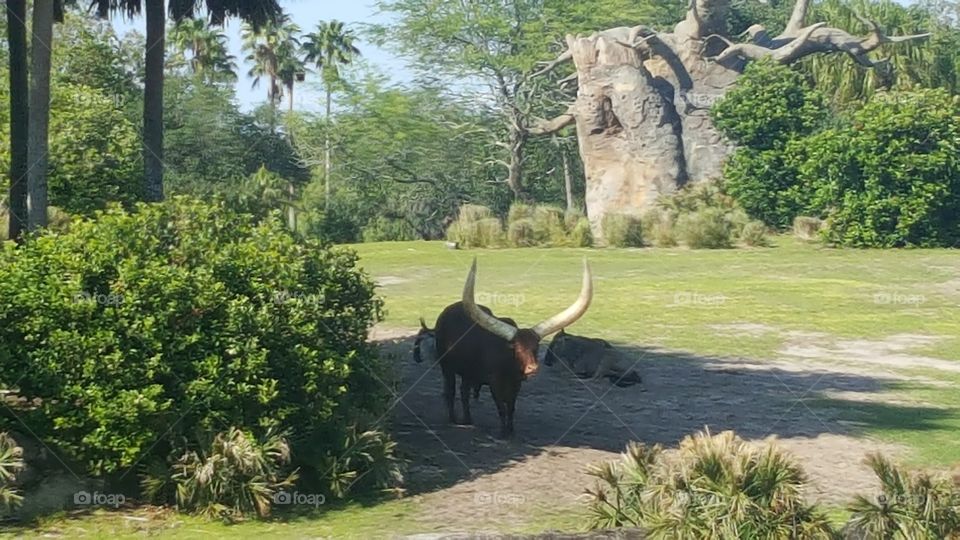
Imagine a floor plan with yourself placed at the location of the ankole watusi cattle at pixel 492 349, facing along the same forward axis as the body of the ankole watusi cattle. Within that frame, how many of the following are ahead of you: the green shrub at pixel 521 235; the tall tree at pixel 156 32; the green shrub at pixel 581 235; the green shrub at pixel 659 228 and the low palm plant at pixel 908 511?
1

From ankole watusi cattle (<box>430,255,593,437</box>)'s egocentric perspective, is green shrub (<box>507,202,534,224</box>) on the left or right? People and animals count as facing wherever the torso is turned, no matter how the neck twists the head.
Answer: on its left

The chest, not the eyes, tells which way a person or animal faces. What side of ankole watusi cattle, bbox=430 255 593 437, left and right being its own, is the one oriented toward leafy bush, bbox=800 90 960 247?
left

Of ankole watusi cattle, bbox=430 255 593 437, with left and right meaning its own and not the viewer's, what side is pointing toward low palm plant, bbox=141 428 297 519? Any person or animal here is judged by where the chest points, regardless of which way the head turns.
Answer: right

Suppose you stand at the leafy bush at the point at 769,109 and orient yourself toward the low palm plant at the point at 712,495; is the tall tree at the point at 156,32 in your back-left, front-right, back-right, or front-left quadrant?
front-right

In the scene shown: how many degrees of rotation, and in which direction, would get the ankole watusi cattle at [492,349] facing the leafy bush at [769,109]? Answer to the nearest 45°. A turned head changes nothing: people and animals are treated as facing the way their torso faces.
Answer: approximately 135° to its left

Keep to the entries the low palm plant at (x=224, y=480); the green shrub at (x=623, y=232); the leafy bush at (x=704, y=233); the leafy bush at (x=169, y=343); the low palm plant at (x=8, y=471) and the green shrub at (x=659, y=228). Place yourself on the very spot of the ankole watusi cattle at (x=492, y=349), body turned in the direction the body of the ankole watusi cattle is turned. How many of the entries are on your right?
3

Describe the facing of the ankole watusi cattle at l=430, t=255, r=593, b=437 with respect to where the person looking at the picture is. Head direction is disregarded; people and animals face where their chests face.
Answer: facing the viewer and to the right of the viewer

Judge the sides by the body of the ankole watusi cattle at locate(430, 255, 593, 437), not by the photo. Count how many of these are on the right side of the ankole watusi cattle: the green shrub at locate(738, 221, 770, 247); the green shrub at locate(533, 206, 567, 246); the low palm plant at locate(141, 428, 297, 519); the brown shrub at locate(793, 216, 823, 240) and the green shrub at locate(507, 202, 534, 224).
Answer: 1

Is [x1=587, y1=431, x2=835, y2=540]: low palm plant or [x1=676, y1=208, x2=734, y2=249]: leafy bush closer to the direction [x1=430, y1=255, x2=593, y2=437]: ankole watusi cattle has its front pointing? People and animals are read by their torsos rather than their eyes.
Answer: the low palm plant
